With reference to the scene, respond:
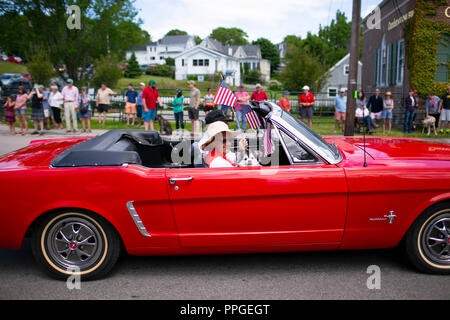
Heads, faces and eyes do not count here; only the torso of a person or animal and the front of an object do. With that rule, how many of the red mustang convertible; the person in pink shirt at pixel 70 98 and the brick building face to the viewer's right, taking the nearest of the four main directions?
1

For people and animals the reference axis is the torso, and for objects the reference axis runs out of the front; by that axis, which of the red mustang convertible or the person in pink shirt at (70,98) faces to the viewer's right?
the red mustang convertible

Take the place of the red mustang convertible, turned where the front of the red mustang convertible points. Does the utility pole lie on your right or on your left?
on your left

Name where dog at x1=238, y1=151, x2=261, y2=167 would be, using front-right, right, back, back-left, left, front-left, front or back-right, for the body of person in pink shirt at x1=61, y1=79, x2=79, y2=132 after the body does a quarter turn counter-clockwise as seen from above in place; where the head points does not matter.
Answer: right

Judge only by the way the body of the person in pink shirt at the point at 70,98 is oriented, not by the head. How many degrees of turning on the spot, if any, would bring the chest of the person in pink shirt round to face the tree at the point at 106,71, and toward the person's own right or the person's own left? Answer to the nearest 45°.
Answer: approximately 180°

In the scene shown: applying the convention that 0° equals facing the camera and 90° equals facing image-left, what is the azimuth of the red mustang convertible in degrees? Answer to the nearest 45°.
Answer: approximately 270°

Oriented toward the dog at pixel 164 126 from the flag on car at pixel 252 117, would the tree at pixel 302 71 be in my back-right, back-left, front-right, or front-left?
front-right

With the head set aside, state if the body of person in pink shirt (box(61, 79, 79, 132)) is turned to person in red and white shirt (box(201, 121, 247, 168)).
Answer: yes

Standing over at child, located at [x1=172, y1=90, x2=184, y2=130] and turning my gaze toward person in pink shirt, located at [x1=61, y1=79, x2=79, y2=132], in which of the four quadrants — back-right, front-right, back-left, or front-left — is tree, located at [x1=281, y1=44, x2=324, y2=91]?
back-right

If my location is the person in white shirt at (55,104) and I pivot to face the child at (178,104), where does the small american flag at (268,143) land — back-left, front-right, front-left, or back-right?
front-right

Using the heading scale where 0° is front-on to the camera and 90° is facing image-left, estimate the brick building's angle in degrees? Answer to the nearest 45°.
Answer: approximately 45°

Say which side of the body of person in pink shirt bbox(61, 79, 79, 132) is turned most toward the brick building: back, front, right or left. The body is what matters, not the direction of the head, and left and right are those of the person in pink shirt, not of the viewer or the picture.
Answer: left

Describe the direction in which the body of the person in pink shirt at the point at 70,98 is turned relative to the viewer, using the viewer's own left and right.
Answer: facing the viewer

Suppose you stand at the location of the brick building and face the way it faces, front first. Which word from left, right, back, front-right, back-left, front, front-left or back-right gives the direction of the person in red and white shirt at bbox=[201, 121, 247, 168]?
front-left
